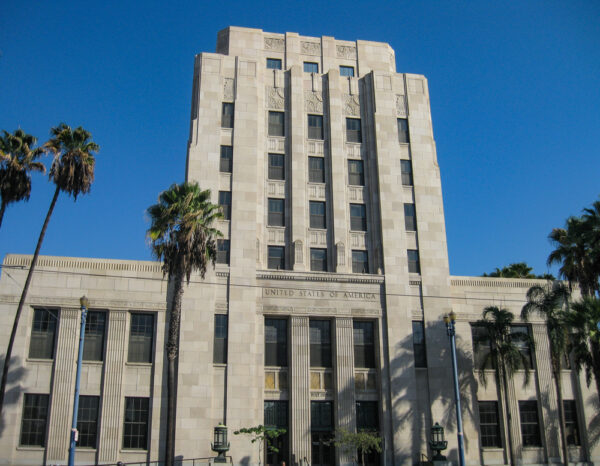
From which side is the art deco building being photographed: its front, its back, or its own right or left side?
front

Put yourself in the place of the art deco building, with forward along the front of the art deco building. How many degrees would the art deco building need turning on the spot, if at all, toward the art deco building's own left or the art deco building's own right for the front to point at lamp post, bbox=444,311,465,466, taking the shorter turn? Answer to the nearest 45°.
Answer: approximately 45° to the art deco building's own left

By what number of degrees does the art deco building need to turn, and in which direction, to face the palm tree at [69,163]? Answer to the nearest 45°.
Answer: approximately 45° to its right

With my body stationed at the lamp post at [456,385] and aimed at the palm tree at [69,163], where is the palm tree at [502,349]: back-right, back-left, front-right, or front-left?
back-right

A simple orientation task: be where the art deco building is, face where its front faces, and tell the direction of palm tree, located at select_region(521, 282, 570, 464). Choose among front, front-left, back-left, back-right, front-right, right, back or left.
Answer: left
